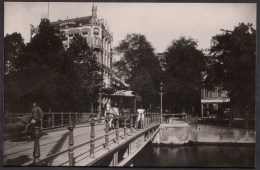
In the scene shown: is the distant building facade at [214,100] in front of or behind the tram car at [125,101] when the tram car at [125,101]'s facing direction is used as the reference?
behind

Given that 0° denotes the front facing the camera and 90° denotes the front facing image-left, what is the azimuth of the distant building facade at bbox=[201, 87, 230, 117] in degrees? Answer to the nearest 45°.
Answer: approximately 0°

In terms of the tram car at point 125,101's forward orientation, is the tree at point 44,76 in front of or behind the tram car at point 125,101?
in front

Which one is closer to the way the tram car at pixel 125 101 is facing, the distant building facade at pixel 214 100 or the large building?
the large building

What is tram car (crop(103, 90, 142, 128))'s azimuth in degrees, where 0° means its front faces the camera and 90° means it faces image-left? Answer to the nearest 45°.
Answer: approximately 45°

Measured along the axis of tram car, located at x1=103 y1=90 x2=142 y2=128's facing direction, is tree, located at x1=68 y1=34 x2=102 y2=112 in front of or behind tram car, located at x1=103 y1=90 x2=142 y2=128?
in front

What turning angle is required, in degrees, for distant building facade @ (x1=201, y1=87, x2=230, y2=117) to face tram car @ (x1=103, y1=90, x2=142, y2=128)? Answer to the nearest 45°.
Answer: approximately 45° to its right
